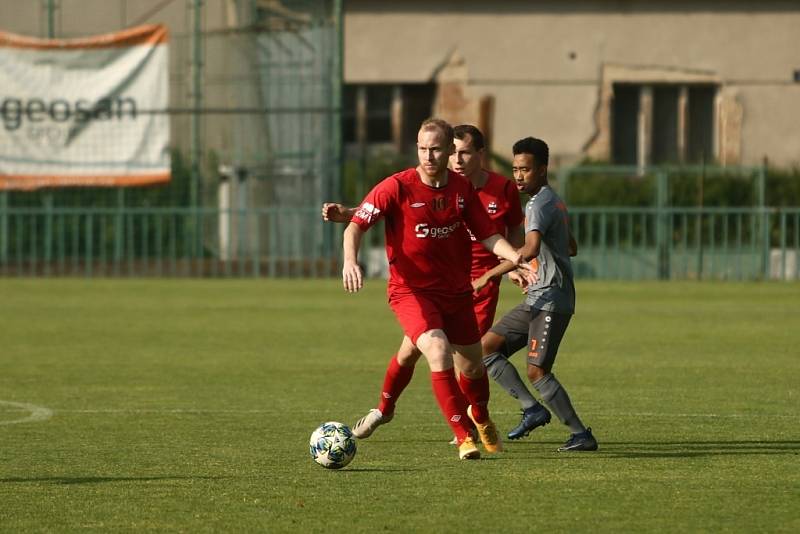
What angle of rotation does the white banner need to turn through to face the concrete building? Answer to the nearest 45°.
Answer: approximately 135° to its left

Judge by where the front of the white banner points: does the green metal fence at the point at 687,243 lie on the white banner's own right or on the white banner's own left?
on the white banner's own left

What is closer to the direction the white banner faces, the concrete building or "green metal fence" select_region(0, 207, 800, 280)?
the green metal fence

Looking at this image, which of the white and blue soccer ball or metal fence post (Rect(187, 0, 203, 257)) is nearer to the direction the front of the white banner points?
the white and blue soccer ball

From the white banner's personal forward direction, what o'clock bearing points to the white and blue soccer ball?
The white and blue soccer ball is roughly at 12 o'clock from the white banner.

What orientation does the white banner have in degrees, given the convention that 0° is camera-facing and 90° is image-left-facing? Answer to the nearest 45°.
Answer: approximately 0°

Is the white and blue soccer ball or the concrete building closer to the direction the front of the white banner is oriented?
the white and blue soccer ball

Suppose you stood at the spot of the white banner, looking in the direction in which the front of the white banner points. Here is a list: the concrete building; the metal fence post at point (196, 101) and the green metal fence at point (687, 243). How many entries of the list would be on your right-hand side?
0

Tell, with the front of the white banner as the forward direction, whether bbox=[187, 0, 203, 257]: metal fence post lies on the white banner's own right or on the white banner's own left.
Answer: on the white banner's own left

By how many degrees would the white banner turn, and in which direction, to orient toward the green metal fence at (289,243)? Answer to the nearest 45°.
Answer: approximately 45° to its left
